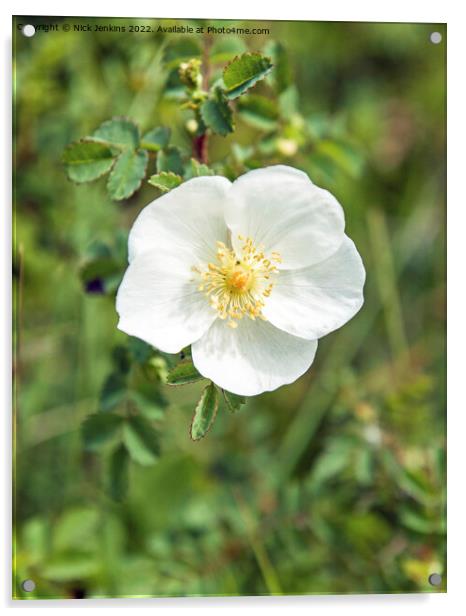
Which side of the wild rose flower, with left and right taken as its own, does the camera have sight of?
front
